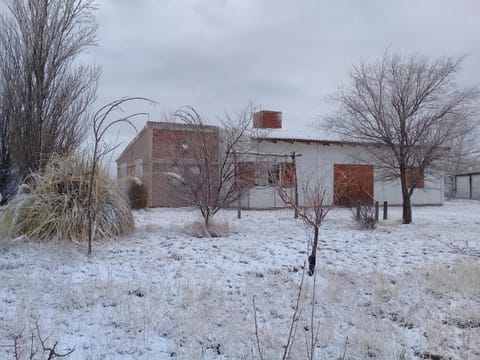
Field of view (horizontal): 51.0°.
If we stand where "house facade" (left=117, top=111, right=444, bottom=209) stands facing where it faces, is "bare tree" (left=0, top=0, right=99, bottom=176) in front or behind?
in front

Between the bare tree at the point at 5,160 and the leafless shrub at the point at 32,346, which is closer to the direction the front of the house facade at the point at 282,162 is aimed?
the leafless shrub

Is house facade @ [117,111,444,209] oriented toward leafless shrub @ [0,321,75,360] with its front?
yes

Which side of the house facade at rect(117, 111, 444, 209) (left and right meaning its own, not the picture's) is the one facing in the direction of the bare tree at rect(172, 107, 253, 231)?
front

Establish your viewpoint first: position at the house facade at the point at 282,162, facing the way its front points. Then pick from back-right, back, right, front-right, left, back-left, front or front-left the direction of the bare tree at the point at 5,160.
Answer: front-right

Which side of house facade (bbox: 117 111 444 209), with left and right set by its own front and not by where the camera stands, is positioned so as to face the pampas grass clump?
front

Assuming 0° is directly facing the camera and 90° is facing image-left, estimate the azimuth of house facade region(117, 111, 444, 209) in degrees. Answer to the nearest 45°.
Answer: approximately 0°
